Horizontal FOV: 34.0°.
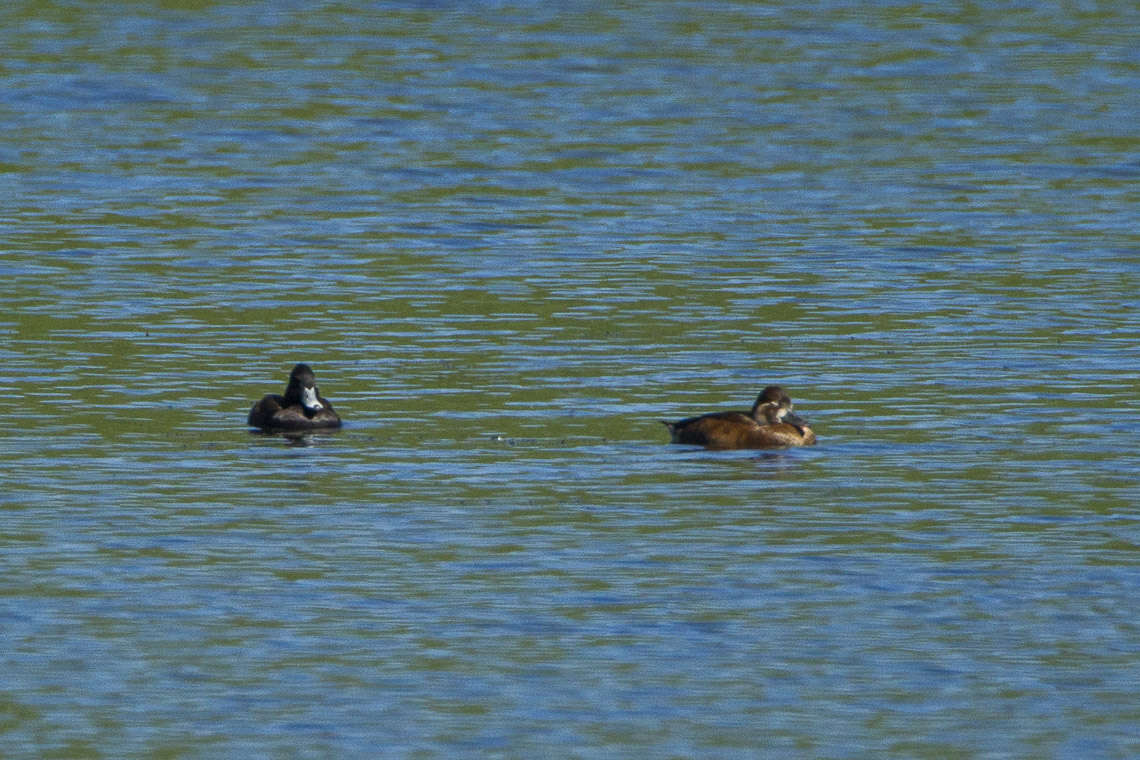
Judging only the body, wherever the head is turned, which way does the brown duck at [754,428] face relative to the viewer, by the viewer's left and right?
facing to the right of the viewer
